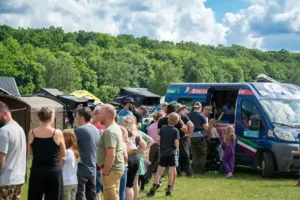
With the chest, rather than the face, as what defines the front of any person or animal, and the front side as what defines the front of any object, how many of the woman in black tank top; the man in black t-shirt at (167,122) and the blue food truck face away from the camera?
2

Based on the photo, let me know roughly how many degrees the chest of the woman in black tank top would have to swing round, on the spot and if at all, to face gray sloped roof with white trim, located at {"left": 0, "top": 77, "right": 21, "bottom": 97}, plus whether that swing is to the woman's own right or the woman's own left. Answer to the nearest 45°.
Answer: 0° — they already face it

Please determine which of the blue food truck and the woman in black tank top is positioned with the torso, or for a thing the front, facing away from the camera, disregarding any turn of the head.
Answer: the woman in black tank top

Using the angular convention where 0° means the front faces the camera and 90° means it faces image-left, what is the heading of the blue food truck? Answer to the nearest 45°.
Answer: approximately 315°

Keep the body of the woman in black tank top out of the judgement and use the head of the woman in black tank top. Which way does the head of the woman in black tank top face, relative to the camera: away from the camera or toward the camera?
away from the camera

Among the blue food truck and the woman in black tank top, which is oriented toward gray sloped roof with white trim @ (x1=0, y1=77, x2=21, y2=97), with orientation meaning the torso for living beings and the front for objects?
the woman in black tank top

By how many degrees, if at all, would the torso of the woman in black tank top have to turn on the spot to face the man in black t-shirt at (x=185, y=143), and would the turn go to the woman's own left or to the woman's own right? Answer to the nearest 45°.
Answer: approximately 45° to the woman's own right

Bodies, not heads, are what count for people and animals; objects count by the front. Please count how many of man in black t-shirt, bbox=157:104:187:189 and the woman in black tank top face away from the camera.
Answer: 2

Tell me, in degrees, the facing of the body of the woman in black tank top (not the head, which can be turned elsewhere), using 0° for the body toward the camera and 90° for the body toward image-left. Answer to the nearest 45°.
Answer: approximately 180°

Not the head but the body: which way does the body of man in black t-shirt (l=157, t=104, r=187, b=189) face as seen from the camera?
away from the camera

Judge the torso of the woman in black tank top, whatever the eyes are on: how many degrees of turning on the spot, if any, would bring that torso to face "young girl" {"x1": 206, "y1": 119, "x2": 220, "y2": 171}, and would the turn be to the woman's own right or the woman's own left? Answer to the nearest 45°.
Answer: approximately 45° to the woman's own right
